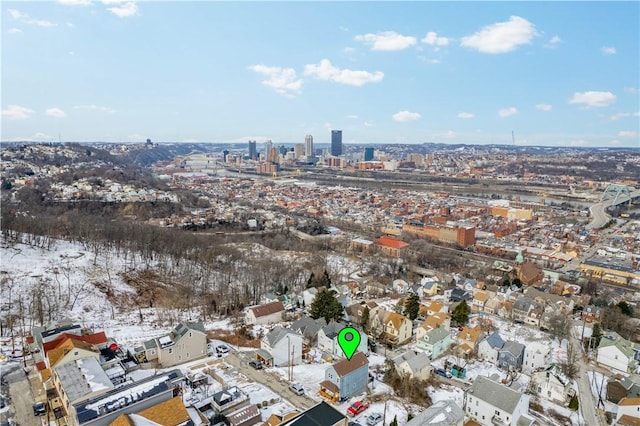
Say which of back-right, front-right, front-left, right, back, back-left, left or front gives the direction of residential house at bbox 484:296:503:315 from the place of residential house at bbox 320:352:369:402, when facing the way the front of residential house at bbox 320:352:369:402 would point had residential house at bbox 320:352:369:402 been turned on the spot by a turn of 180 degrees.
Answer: front

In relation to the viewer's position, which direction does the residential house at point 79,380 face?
facing the viewer and to the left of the viewer

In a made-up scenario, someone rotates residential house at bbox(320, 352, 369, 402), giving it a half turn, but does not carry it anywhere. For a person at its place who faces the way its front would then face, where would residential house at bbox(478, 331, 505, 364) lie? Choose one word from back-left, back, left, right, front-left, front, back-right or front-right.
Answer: front

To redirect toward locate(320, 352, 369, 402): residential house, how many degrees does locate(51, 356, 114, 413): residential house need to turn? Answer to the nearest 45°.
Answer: approximately 135° to its left

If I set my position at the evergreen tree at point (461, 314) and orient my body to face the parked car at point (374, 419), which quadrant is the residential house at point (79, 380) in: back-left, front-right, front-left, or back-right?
front-right

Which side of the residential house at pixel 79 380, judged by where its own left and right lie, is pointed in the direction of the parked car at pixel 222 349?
back

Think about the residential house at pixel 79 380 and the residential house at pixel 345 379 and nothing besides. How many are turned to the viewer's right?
0

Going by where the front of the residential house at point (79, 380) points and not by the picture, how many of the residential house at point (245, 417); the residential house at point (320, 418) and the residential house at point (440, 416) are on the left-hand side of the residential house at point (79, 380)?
3

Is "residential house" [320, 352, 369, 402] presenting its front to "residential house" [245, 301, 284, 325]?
no

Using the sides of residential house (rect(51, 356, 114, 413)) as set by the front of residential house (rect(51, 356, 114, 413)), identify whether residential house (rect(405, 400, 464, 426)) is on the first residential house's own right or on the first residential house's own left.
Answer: on the first residential house's own left

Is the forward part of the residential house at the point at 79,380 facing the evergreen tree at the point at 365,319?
no

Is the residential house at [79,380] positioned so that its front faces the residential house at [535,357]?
no

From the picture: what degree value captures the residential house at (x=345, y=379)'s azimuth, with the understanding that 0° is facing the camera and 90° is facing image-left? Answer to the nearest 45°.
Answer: approximately 45°
